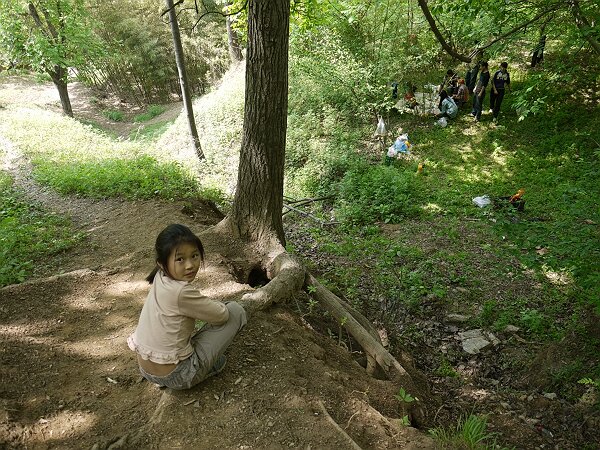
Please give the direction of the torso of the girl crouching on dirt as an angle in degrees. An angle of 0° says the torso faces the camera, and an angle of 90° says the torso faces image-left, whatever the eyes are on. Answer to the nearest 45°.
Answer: approximately 225°

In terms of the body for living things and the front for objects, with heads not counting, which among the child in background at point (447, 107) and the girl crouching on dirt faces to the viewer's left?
the child in background

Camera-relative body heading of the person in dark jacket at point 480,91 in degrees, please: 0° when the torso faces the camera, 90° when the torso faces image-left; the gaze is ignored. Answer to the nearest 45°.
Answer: approximately 90°

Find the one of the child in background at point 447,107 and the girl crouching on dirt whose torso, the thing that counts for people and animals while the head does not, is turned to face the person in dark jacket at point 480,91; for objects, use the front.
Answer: the girl crouching on dirt

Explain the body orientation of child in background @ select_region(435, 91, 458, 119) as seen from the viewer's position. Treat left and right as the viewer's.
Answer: facing to the left of the viewer
